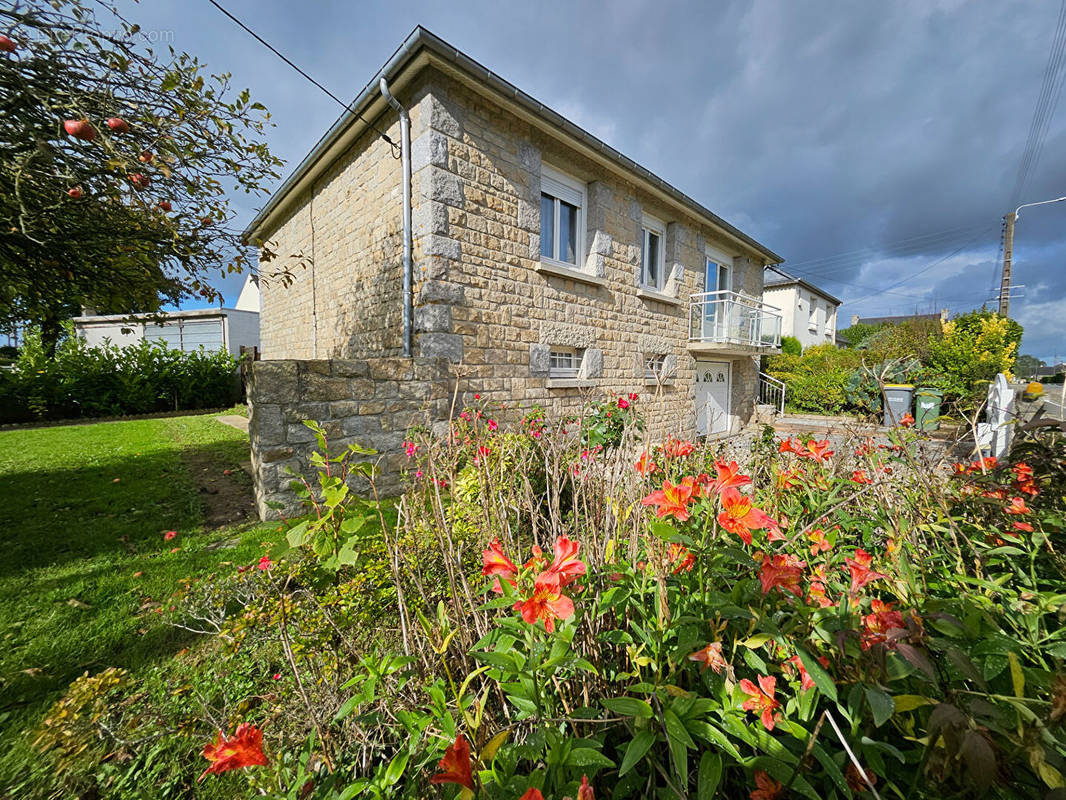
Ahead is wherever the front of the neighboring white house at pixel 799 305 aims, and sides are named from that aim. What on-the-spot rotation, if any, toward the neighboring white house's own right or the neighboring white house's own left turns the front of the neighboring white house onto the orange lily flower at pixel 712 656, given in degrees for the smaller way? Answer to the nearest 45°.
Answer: approximately 45° to the neighboring white house's own right

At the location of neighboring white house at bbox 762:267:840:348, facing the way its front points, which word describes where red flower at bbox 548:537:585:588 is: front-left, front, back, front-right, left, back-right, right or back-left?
front-right

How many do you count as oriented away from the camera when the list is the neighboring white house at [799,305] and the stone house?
0

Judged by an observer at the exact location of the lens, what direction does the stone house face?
facing the viewer and to the right of the viewer

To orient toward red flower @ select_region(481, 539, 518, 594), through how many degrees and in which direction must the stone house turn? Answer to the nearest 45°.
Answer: approximately 45° to its right

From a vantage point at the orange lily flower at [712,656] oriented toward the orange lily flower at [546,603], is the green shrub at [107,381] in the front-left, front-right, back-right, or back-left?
front-right

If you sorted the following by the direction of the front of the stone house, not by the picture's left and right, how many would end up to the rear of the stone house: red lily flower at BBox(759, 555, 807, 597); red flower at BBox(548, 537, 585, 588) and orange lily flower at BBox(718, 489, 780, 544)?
0

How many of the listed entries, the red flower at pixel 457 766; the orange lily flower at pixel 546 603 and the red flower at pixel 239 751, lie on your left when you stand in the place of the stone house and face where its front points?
0

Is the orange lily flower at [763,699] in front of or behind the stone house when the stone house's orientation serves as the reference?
in front

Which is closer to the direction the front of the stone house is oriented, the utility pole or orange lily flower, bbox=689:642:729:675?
the orange lily flower

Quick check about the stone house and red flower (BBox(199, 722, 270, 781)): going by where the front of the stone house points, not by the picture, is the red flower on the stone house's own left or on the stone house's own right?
on the stone house's own right

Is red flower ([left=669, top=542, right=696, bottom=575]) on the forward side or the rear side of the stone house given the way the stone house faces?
on the forward side

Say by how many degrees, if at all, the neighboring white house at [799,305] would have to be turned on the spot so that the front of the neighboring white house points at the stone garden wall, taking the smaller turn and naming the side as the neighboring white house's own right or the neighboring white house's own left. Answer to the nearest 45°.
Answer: approximately 45° to the neighboring white house's own right

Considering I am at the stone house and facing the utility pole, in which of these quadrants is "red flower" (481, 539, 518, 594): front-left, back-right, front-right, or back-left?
back-right

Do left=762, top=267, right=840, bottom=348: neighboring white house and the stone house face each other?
no

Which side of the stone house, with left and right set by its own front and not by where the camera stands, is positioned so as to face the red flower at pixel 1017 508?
front

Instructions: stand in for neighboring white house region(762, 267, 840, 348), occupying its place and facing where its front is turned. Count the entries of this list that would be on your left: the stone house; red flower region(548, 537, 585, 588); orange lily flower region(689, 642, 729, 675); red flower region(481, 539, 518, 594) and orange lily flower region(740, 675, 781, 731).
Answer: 0

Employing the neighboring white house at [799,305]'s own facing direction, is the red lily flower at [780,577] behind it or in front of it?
in front

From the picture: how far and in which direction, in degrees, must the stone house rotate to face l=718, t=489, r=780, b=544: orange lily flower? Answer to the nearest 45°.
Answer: approximately 45° to its right
